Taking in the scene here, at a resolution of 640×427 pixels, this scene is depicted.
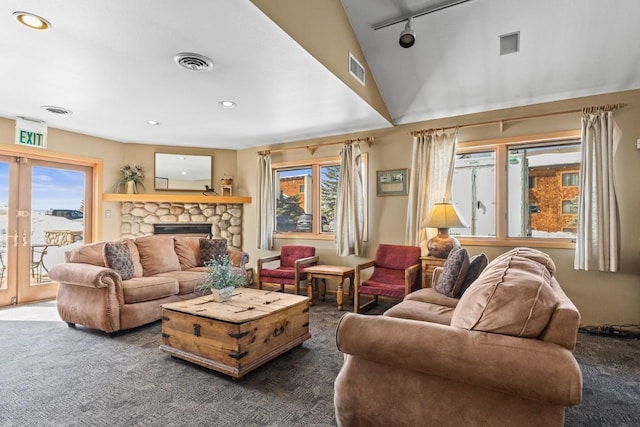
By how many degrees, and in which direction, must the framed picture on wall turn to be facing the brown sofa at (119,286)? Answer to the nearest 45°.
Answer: approximately 45° to its right

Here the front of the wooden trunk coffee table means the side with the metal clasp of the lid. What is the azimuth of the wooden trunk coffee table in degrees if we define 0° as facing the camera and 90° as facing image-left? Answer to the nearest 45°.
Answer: approximately 45°

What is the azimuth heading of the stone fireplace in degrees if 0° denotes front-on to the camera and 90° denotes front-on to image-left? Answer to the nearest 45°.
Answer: approximately 0°

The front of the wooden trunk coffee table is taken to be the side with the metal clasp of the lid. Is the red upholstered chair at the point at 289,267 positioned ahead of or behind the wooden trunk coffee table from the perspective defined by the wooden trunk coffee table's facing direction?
behind

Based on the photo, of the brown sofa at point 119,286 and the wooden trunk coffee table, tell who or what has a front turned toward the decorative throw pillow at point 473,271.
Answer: the brown sofa

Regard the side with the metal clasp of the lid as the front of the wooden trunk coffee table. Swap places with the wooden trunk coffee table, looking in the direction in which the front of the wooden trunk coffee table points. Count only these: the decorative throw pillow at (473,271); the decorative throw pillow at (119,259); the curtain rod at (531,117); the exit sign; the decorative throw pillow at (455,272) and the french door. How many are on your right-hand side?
3

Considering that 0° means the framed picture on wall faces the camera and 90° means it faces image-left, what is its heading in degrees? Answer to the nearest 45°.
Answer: approximately 0°

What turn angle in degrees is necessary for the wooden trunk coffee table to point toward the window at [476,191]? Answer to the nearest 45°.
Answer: approximately 135° to its left

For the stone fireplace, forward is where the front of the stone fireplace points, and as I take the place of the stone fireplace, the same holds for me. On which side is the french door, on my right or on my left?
on my right

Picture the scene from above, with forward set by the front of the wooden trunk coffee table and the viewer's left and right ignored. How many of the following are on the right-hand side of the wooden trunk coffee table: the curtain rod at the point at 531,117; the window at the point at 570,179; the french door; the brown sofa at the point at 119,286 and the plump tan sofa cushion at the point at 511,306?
2

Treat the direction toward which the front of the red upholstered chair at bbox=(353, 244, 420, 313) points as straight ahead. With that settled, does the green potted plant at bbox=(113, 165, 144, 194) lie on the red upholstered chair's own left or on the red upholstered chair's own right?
on the red upholstered chair's own right

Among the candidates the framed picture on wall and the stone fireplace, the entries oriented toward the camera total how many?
2
